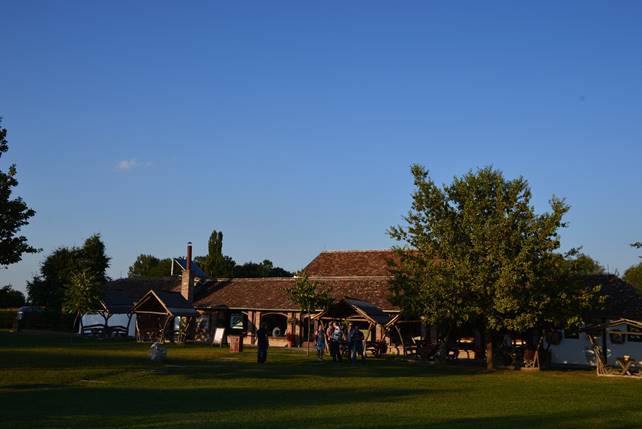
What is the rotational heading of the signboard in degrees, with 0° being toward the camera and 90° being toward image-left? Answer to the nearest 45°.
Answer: approximately 0°

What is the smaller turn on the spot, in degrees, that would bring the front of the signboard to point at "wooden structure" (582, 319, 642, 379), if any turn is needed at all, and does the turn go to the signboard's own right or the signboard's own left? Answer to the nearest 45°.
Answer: approximately 45° to the signboard's own left

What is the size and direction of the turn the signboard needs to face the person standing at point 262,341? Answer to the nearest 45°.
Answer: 0° — it already faces them

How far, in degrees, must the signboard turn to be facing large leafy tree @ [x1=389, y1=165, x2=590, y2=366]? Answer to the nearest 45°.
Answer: approximately 45° to its left

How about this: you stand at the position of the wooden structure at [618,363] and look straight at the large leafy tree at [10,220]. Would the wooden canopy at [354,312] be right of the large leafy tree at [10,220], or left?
right

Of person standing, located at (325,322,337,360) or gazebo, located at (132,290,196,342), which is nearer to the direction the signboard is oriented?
the person standing
